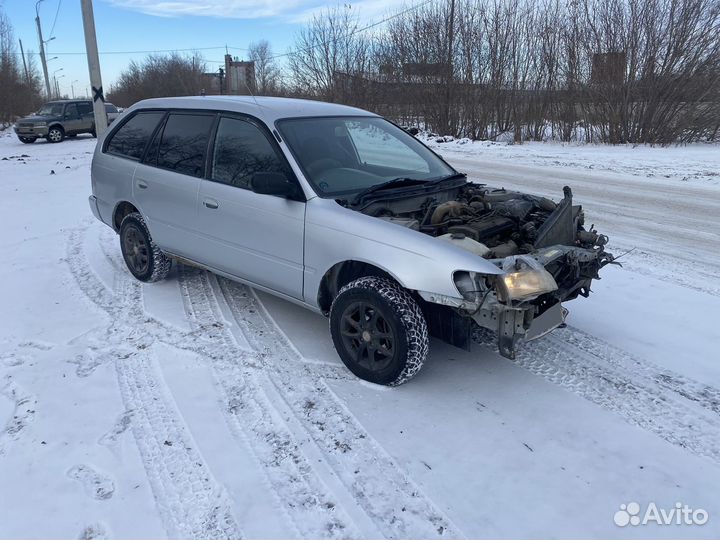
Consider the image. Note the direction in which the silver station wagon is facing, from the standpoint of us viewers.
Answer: facing the viewer and to the right of the viewer

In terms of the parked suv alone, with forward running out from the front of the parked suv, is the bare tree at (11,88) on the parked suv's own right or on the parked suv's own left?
on the parked suv's own right

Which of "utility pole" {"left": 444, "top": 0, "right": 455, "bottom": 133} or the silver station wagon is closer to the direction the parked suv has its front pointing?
the silver station wagon

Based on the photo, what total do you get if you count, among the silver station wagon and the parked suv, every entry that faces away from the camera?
0

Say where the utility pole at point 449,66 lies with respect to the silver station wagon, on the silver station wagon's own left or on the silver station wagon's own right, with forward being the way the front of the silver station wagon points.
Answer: on the silver station wagon's own left

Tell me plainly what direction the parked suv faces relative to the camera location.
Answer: facing the viewer and to the left of the viewer

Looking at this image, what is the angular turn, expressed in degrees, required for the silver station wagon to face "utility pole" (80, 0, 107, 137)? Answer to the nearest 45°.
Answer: approximately 180°
